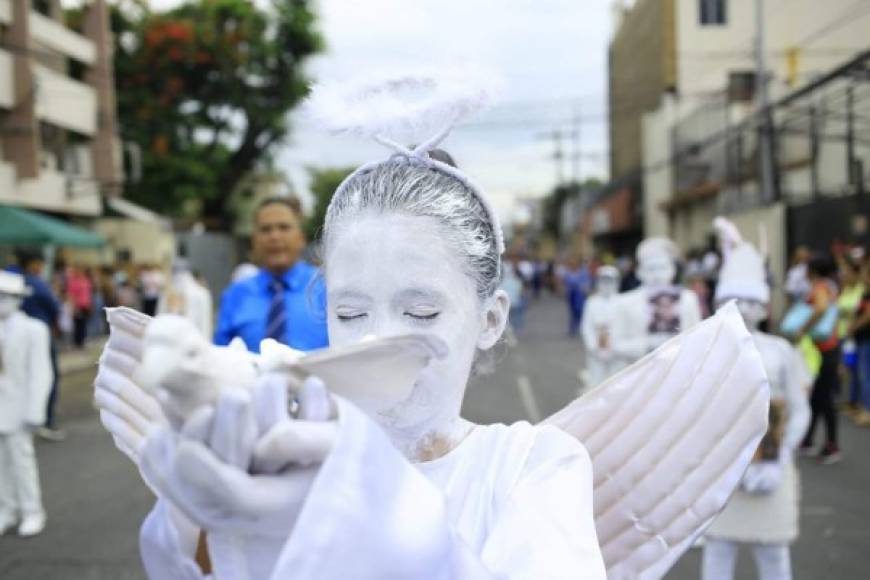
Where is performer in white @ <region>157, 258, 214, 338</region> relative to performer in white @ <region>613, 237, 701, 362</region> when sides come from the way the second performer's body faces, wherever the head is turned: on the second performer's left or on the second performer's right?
on the second performer's right

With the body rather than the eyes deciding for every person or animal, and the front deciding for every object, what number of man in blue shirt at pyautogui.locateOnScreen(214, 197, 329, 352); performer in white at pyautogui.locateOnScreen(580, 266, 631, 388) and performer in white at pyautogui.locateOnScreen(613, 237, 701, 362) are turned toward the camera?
3

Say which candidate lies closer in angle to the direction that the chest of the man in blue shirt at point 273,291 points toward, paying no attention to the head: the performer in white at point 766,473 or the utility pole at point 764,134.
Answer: the performer in white

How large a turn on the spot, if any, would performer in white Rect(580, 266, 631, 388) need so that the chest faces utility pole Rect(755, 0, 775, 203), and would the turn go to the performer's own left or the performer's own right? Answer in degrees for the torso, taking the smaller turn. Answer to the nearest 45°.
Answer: approximately 180°

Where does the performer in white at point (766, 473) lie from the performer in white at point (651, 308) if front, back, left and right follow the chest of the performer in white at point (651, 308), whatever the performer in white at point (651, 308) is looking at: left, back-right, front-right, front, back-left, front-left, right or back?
front

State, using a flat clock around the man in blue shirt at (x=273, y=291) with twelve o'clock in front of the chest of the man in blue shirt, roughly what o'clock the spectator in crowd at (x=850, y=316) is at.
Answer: The spectator in crowd is roughly at 8 o'clock from the man in blue shirt.

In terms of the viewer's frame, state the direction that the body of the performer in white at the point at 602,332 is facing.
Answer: toward the camera

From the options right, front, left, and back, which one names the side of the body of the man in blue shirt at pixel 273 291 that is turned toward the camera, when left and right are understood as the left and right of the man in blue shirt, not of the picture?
front
